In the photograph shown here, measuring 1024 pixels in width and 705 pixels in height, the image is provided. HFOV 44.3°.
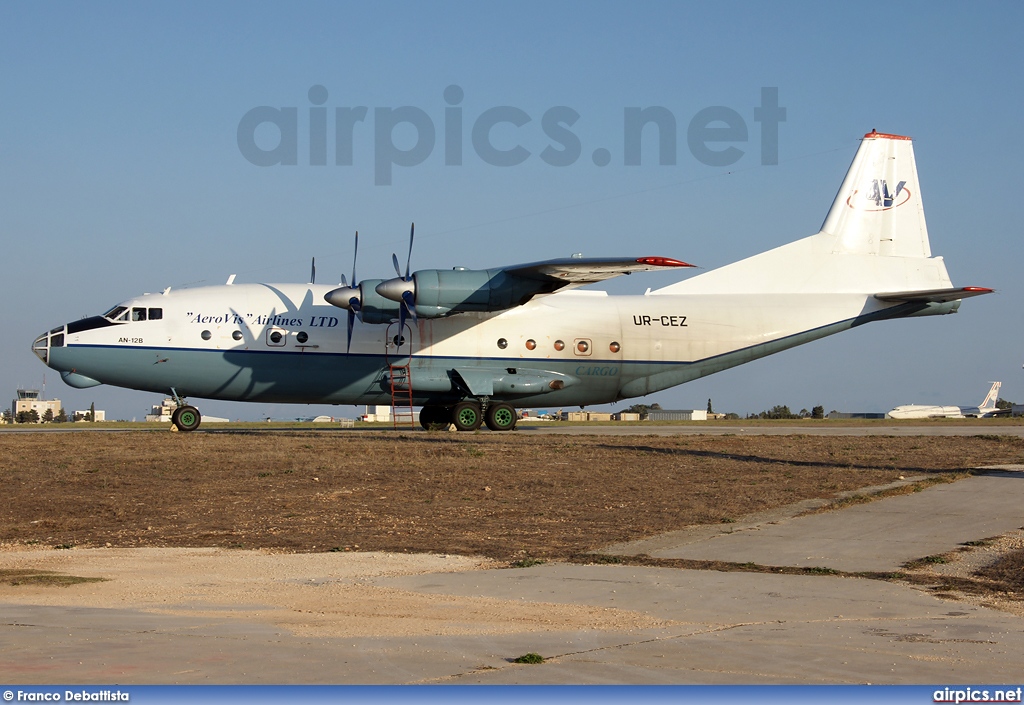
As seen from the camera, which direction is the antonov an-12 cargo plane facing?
to the viewer's left

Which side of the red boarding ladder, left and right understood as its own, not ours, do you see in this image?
front

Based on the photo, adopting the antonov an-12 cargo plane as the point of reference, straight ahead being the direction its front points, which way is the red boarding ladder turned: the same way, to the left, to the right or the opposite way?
to the left
